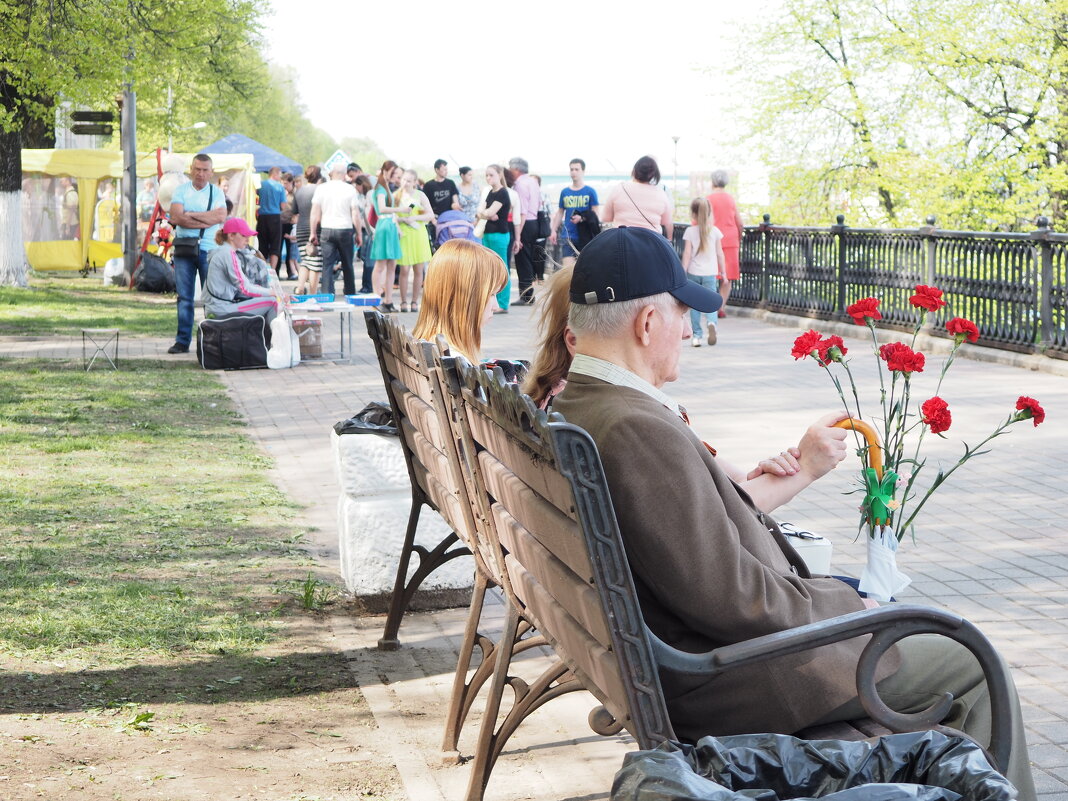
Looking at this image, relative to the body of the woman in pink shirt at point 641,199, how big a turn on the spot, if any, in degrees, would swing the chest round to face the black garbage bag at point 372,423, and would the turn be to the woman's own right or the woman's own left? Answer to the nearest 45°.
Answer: approximately 180°

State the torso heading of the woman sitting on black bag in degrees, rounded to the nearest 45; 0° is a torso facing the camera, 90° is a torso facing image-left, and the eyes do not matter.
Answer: approximately 270°

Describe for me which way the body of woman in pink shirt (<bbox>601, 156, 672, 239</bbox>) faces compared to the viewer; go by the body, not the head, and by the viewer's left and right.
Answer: facing away from the viewer

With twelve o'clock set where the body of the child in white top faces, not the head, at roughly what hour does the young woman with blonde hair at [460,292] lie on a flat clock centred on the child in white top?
The young woman with blonde hair is roughly at 6 o'clock from the child in white top.

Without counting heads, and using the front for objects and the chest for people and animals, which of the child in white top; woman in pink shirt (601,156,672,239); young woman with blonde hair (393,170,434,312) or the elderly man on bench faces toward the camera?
the young woman with blonde hair

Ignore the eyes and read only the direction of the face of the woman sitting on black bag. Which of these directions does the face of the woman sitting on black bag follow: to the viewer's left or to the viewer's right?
to the viewer's right

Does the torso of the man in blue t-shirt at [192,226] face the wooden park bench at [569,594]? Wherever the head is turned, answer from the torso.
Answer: yes

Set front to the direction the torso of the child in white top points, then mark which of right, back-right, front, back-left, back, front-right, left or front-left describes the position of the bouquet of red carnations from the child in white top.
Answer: back

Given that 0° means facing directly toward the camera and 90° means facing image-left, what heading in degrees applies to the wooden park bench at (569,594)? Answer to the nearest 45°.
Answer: approximately 225°

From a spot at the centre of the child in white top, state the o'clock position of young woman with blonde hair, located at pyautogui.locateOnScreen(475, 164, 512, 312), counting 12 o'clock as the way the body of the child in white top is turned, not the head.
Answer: The young woman with blonde hair is roughly at 11 o'clock from the child in white top.

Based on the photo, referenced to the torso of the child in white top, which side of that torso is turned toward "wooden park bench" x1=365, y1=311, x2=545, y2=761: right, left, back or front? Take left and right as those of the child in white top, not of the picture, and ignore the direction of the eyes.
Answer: back

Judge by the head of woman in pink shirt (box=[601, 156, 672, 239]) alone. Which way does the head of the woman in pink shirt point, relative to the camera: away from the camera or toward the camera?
away from the camera

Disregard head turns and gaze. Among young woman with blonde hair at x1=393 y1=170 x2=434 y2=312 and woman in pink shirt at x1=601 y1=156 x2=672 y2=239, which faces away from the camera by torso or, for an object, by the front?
the woman in pink shirt
